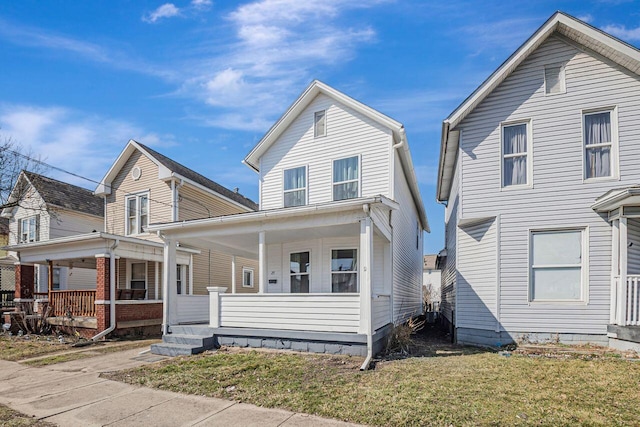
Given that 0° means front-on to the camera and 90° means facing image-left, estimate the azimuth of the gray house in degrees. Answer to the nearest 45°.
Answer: approximately 0°
